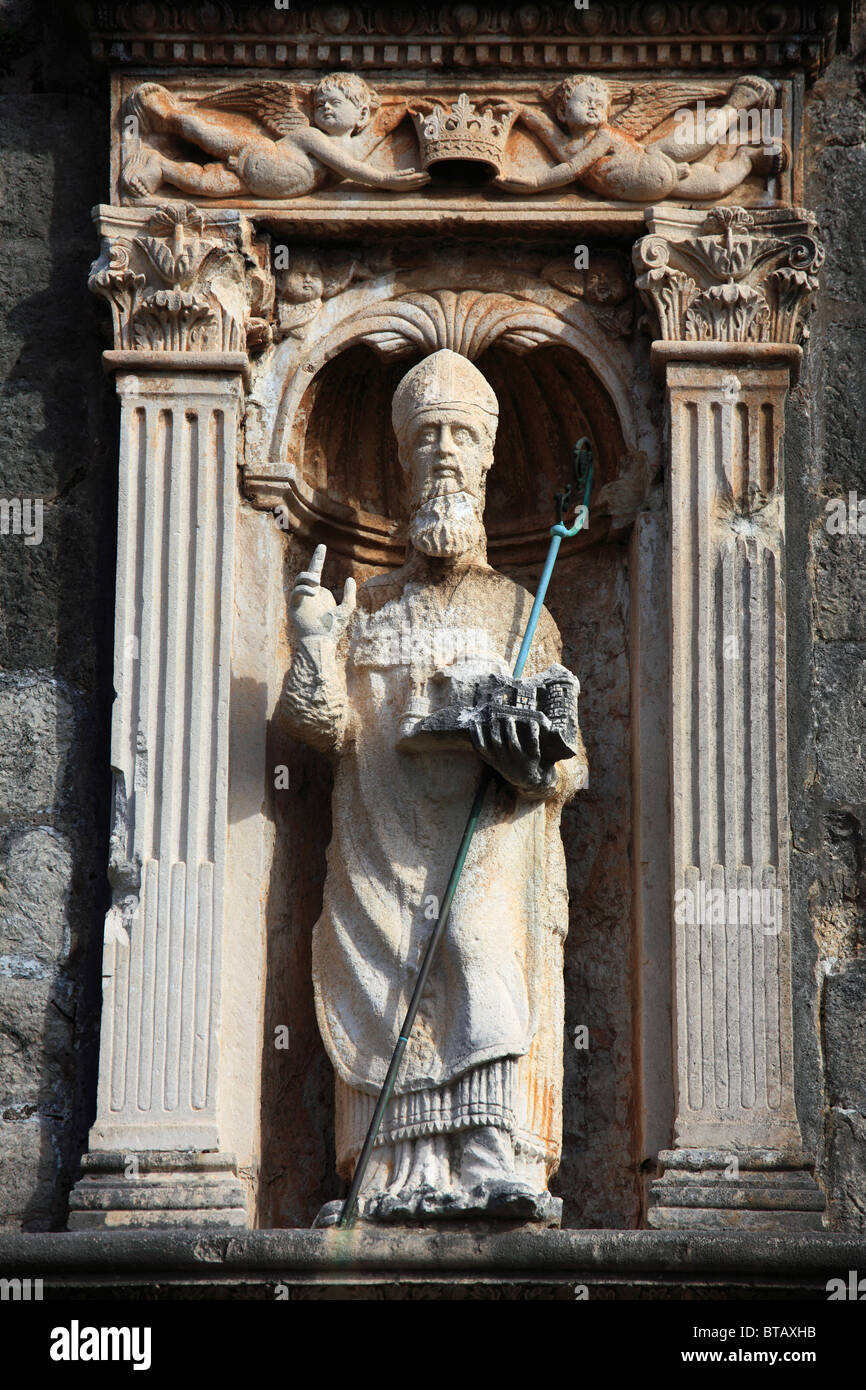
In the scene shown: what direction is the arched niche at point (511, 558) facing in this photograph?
toward the camera
